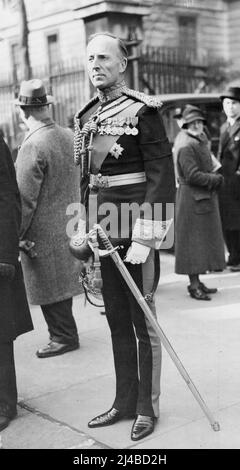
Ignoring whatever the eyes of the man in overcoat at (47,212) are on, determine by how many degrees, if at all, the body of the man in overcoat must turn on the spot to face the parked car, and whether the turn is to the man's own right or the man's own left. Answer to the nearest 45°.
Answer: approximately 90° to the man's own right

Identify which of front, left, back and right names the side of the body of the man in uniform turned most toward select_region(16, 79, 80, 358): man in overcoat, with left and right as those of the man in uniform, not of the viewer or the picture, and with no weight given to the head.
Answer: right

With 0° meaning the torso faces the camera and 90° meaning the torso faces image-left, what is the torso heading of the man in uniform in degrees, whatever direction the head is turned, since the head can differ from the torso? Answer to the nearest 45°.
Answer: approximately 45°

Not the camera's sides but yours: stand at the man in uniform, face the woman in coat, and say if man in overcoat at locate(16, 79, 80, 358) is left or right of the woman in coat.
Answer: left

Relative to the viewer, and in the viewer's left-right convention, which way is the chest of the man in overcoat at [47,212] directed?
facing away from the viewer and to the left of the viewer

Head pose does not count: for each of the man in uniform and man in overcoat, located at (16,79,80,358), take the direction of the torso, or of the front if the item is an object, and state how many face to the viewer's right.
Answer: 0

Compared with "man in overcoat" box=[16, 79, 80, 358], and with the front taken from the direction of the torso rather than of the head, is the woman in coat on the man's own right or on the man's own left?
on the man's own right

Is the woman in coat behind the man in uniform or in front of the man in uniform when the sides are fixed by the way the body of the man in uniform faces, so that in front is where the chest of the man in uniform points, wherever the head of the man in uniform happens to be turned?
behind
